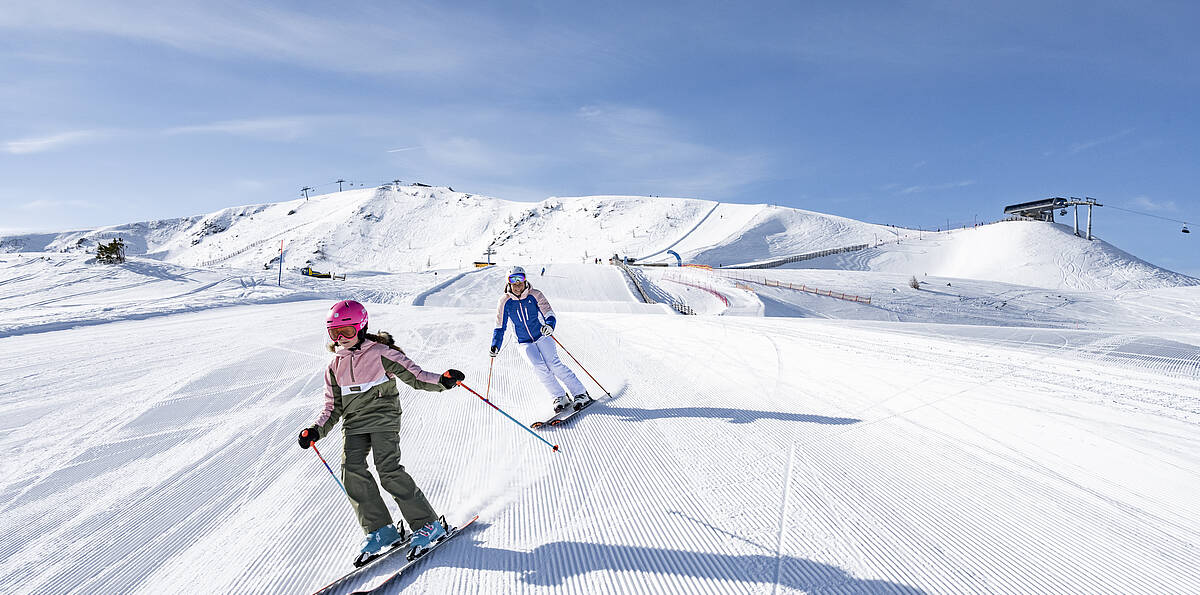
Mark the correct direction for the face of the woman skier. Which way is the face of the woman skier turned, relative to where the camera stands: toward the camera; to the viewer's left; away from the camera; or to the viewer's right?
toward the camera

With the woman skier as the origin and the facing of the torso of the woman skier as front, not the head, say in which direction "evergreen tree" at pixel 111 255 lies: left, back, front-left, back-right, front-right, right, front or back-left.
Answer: back-right

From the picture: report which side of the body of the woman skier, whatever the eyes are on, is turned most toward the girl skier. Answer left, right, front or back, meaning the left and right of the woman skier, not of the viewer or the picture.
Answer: front

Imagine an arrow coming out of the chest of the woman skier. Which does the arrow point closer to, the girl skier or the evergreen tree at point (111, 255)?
the girl skier

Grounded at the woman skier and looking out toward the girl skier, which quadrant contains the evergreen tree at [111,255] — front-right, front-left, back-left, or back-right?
back-right

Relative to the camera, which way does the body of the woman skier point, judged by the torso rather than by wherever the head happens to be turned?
toward the camera
